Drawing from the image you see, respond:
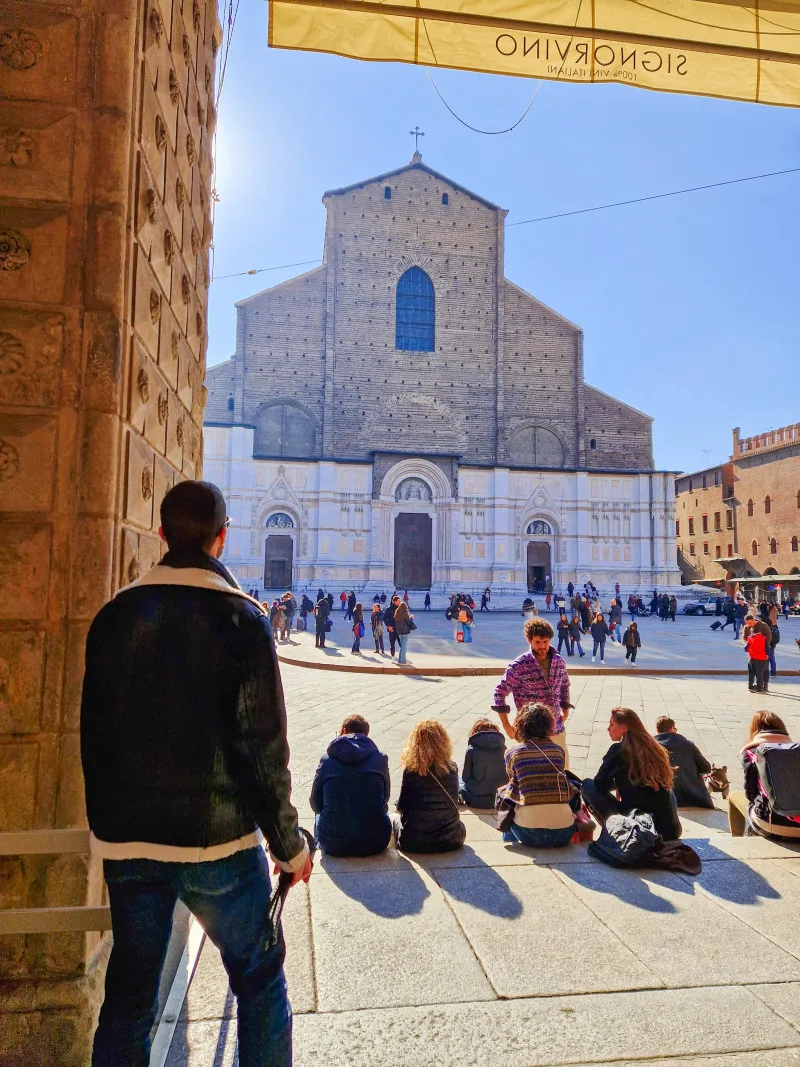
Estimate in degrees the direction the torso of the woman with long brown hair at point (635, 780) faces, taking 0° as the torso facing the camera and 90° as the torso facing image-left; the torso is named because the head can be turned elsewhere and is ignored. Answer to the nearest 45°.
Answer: approximately 135°

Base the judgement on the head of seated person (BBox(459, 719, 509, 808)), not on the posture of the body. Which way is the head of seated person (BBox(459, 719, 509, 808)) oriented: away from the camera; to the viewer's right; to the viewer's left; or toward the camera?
away from the camera

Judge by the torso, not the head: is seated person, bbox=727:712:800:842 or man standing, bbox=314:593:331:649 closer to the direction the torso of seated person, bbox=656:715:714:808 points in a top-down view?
the man standing

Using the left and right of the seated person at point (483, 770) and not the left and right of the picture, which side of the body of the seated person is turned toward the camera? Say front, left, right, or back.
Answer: back

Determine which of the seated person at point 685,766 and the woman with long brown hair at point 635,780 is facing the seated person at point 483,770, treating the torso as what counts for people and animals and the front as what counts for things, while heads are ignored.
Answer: the woman with long brown hair

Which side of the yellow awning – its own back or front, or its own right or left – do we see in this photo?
back

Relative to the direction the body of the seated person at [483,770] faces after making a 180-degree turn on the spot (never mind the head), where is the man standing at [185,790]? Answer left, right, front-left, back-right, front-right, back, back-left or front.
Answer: front

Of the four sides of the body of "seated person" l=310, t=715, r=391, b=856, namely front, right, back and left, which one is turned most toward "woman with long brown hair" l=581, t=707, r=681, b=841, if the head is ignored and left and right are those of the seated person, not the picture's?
right

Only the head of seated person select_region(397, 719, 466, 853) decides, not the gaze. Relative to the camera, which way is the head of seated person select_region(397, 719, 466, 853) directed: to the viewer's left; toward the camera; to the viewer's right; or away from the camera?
away from the camera

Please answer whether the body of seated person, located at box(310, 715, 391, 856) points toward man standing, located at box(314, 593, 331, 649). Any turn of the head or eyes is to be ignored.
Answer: yes

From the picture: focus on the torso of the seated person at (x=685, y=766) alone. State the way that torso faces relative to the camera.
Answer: away from the camera

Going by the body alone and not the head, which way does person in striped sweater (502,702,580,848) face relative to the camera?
away from the camera

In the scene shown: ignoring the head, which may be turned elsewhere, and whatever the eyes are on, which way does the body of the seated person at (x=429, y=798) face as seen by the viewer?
away from the camera
